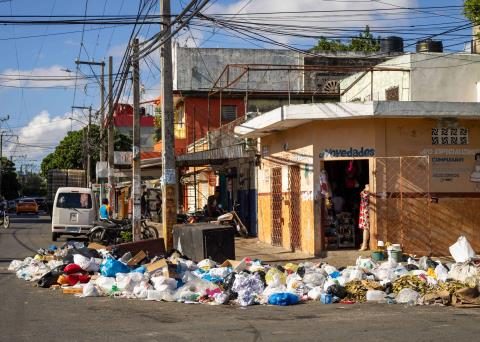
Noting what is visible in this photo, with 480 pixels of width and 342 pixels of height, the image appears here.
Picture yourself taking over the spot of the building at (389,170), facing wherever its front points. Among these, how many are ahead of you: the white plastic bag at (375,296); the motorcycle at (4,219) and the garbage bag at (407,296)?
2

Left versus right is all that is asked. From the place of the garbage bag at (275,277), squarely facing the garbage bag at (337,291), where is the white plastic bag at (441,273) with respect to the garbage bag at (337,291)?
left

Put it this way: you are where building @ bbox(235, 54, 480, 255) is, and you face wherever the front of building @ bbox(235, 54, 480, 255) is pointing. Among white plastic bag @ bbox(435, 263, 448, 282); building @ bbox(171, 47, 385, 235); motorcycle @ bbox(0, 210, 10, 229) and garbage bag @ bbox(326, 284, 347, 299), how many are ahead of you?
2

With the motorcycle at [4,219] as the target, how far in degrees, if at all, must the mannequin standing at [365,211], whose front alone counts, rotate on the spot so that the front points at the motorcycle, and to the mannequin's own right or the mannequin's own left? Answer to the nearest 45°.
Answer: approximately 45° to the mannequin's own right

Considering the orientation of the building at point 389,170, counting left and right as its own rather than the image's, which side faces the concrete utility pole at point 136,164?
right

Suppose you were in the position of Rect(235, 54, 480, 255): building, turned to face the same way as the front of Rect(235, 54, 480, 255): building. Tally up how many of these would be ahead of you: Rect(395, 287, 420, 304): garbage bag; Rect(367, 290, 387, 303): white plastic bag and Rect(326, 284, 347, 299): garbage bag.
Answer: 3

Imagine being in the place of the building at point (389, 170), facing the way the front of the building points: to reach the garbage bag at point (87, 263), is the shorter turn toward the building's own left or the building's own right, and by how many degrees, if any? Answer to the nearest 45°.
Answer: approximately 45° to the building's own right

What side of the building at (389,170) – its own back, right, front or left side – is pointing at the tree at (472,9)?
back

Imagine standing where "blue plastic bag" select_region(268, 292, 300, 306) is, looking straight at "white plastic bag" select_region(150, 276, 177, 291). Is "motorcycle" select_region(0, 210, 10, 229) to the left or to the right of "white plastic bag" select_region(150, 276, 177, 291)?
right

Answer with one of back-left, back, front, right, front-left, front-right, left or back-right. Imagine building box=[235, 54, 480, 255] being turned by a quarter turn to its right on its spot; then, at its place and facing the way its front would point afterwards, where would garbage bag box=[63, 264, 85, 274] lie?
front-left
